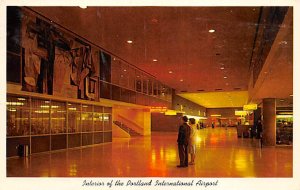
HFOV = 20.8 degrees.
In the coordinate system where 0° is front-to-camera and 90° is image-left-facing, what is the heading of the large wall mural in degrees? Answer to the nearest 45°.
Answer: approximately 315°

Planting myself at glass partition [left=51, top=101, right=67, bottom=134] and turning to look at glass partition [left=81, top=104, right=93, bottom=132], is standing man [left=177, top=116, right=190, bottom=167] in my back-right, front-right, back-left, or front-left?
back-right
